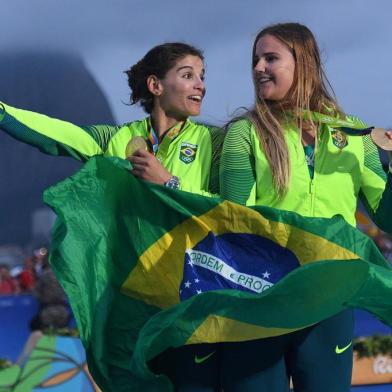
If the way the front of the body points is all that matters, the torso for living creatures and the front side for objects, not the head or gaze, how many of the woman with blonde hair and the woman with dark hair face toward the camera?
2

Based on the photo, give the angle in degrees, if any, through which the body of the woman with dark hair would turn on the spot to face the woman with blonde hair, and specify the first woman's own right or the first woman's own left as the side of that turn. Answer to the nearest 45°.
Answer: approximately 45° to the first woman's own left

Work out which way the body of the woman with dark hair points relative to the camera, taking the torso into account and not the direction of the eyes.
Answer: toward the camera

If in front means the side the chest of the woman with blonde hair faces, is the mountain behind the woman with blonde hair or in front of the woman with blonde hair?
behind

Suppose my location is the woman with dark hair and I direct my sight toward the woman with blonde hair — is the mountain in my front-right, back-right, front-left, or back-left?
back-left

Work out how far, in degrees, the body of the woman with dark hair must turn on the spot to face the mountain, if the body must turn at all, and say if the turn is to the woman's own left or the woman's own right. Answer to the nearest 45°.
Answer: approximately 180°

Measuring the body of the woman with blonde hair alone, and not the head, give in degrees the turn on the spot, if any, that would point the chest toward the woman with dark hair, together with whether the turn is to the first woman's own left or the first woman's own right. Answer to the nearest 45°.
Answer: approximately 135° to the first woman's own right
